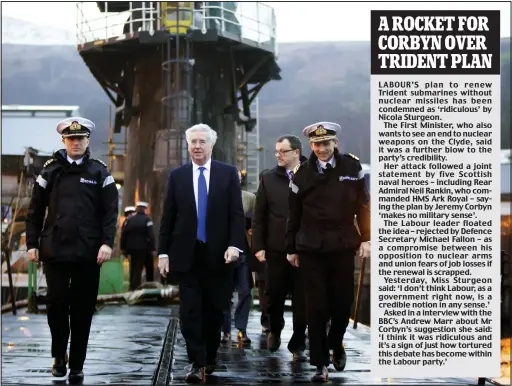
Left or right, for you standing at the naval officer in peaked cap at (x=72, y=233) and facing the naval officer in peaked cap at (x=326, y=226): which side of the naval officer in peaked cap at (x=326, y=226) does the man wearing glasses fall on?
left

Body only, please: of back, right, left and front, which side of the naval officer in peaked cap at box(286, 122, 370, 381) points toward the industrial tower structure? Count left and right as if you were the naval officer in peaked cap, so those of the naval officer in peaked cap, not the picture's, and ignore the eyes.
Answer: back

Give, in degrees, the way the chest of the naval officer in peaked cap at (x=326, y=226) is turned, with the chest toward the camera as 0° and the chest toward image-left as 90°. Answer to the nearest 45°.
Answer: approximately 0°

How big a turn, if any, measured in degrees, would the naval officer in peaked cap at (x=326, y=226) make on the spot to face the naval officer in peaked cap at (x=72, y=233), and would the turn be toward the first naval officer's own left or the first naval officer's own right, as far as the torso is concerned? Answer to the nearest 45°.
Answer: approximately 90° to the first naval officer's own right

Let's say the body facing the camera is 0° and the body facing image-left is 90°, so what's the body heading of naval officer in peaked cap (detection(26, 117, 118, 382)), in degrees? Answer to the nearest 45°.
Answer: approximately 0°
